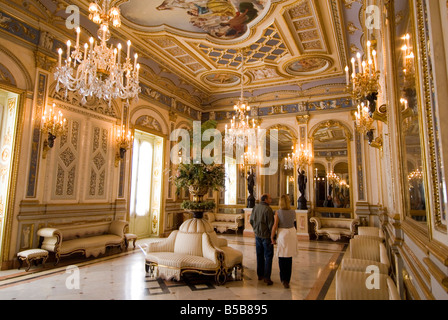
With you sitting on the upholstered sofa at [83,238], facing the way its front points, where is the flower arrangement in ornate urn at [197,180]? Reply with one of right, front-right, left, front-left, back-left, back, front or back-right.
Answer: front

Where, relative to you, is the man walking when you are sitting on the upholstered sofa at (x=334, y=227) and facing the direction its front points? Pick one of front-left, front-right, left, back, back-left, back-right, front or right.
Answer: front

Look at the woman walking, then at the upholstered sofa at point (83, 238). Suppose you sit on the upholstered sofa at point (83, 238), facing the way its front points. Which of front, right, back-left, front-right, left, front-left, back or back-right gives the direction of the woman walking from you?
front

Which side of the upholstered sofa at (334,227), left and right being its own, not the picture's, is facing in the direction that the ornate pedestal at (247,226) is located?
right

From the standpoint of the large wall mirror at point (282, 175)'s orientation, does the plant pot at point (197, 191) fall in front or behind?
in front

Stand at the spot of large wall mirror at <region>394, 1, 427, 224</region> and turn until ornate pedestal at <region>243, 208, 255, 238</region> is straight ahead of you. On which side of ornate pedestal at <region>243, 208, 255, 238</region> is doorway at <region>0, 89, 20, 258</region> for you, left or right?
left

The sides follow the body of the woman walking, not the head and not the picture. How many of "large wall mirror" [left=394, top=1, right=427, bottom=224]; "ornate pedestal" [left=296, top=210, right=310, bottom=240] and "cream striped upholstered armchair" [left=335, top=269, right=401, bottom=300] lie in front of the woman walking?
1

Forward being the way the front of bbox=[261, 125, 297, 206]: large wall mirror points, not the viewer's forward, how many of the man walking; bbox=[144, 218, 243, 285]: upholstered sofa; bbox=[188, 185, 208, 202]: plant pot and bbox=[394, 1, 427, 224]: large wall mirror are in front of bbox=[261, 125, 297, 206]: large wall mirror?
4

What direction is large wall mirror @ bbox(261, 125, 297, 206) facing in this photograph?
toward the camera

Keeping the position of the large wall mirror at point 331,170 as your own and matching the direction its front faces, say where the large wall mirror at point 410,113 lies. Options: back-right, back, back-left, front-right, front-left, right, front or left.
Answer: front

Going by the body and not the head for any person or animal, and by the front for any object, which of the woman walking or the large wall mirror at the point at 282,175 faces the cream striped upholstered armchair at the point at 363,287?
the large wall mirror

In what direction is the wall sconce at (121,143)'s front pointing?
to the viewer's right

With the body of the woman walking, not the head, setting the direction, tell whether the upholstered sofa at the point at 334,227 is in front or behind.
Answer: in front

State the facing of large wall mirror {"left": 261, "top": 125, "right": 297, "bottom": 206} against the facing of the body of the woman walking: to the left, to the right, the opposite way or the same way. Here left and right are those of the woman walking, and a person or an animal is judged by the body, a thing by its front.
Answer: the opposite way

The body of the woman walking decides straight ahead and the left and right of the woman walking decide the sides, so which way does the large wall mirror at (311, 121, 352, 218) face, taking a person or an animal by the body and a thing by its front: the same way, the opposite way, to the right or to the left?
the opposite way

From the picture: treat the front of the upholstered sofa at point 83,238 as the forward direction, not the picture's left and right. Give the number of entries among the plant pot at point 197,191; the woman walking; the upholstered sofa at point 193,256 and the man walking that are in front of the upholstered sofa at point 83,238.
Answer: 4

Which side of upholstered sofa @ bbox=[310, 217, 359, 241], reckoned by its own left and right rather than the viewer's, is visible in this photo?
front
